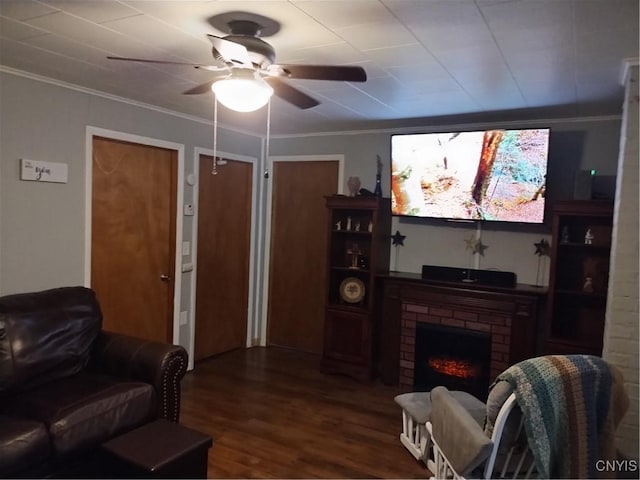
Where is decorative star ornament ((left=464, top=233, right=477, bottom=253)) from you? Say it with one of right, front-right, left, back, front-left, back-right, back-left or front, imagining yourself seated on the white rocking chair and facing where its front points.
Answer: front-right

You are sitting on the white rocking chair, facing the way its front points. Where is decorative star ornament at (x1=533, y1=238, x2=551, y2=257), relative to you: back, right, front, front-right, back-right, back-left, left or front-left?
front-right

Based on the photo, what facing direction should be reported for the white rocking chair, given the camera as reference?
facing away from the viewer and to the left of the viewer

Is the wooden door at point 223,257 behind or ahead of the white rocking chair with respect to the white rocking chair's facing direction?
ahead

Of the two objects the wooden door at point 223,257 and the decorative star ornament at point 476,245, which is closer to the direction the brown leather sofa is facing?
the decorative star ornament

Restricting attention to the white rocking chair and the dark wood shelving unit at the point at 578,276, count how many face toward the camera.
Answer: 1

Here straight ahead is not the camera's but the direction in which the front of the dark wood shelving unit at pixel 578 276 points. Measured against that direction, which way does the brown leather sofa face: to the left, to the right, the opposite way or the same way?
to the left

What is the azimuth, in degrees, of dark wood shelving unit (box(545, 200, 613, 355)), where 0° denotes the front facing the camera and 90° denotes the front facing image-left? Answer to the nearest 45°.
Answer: approximately 0°

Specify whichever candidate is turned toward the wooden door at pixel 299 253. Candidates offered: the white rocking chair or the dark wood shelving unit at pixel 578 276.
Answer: the white rocking chair

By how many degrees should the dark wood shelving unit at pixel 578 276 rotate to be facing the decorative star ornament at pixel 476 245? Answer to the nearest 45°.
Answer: approximately 90° to its right

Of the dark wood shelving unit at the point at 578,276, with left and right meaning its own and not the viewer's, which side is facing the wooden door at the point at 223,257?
right

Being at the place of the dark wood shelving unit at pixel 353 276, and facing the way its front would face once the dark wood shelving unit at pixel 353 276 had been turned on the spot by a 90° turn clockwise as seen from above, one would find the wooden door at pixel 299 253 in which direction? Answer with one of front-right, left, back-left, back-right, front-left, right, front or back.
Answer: front

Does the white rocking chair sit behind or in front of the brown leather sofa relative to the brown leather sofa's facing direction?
in front
